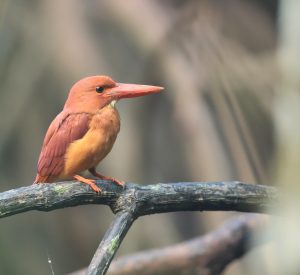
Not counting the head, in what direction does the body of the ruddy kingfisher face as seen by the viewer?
to the viewer's right
